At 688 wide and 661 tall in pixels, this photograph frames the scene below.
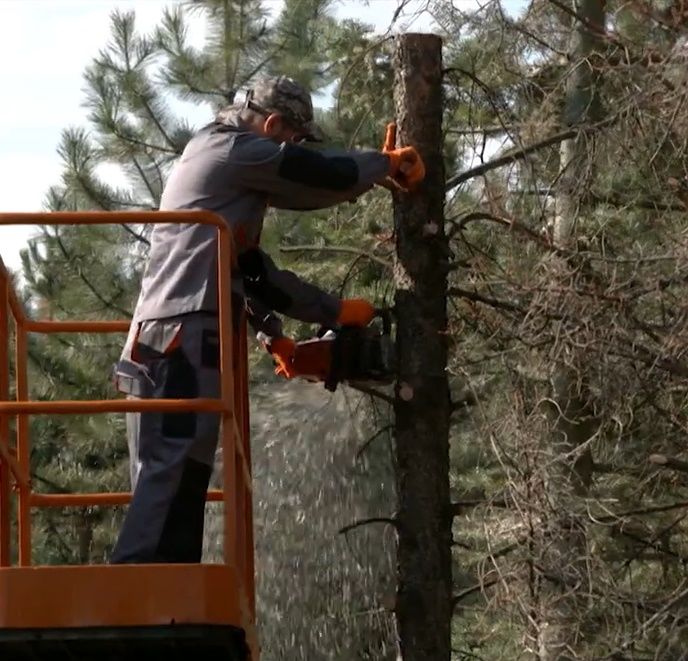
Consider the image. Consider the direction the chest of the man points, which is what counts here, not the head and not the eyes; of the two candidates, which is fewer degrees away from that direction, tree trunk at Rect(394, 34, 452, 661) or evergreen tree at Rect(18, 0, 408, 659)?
the tree trunk

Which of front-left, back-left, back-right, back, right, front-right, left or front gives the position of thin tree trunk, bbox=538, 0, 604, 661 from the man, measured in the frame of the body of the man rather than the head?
front-left

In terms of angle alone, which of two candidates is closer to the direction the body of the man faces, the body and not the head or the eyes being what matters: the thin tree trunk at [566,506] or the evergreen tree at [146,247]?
the thin tree trunk

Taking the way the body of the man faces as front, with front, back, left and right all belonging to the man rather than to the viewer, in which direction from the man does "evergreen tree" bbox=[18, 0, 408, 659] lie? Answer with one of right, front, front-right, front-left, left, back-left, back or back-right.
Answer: left

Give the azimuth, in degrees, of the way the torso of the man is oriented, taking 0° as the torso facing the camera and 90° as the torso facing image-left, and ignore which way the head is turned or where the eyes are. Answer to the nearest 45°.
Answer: approximately 270°
